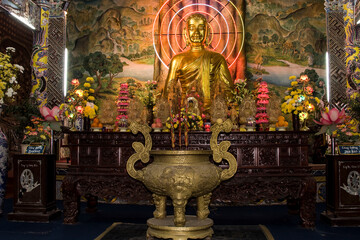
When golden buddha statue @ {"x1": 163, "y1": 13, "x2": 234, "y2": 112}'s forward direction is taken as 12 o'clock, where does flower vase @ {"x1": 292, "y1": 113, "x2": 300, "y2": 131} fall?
The flower vase is roughly at 11 o'clock from the golden buddha statue.

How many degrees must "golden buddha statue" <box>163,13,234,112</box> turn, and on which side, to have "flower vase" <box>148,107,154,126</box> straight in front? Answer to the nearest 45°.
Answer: approximately 45° to its right

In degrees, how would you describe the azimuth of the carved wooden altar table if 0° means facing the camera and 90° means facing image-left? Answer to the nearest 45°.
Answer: approximately 0°

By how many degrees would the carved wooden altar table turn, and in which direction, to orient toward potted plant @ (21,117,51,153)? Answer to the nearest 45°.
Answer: approximately 90° to its right

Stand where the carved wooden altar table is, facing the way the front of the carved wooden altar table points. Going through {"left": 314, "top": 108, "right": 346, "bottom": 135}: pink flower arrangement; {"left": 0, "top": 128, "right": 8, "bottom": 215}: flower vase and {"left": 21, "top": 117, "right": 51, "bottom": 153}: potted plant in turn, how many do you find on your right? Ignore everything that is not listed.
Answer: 2

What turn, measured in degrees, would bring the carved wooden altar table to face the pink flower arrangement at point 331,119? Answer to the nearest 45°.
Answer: approximately 90° to its left

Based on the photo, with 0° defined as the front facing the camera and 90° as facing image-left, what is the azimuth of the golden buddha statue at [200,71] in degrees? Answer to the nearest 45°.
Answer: approximately 0°

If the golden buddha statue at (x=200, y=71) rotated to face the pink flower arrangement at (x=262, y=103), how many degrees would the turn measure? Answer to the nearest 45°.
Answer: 0° — it already faces it

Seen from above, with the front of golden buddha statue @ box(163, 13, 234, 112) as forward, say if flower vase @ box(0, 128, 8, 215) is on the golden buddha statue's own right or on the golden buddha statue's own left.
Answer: on the golden buddha statue's own right

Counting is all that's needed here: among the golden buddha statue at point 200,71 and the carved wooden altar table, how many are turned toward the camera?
2

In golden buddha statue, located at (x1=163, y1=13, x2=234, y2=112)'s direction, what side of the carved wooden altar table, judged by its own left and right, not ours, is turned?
back
